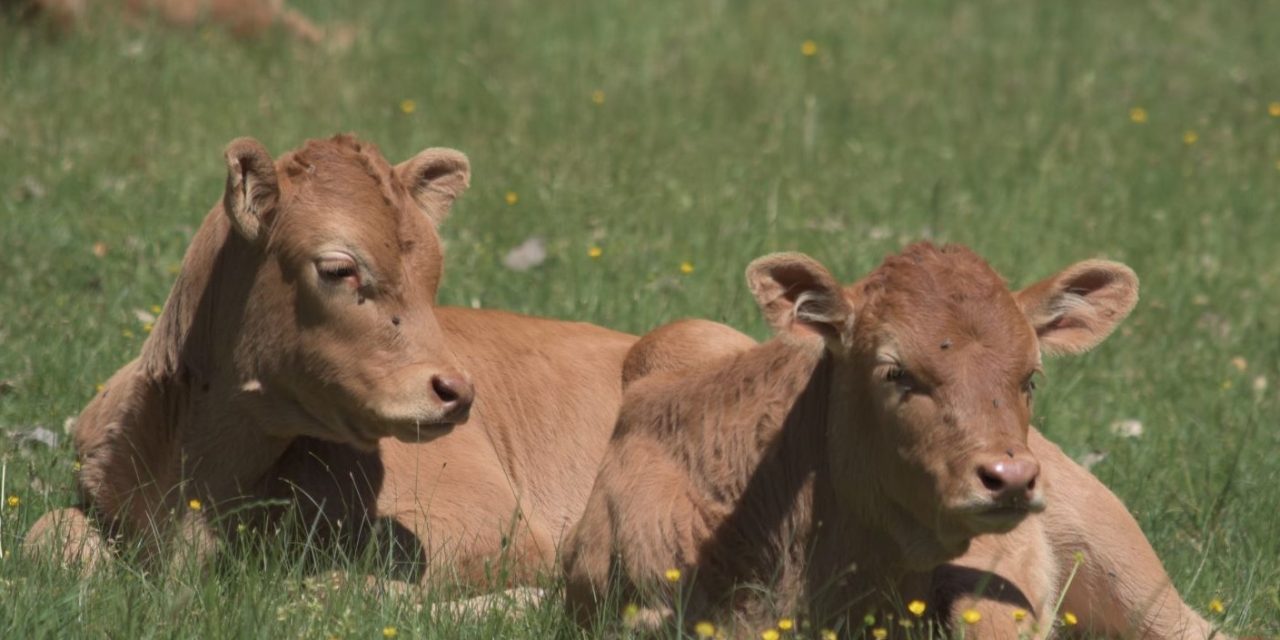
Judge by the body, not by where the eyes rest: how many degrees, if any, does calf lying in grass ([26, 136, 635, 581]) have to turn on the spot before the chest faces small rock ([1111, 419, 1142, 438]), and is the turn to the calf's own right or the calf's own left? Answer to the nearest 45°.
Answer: approximately 135° to the calf's own left

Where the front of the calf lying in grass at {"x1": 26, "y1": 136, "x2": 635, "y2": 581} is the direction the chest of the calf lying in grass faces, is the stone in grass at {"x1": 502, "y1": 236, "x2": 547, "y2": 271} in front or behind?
behind

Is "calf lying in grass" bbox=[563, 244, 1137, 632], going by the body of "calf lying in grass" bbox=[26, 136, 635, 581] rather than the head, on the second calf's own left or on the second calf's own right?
on the second calf's own left

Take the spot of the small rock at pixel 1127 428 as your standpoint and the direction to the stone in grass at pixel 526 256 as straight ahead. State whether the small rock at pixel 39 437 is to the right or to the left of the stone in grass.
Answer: left

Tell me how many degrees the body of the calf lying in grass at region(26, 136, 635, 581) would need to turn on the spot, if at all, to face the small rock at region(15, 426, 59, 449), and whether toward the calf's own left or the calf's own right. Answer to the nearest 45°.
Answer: approximately 90° to the calf's own right

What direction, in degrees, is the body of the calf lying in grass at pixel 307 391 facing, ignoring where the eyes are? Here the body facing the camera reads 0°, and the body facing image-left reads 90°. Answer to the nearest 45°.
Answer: approximately 45°
